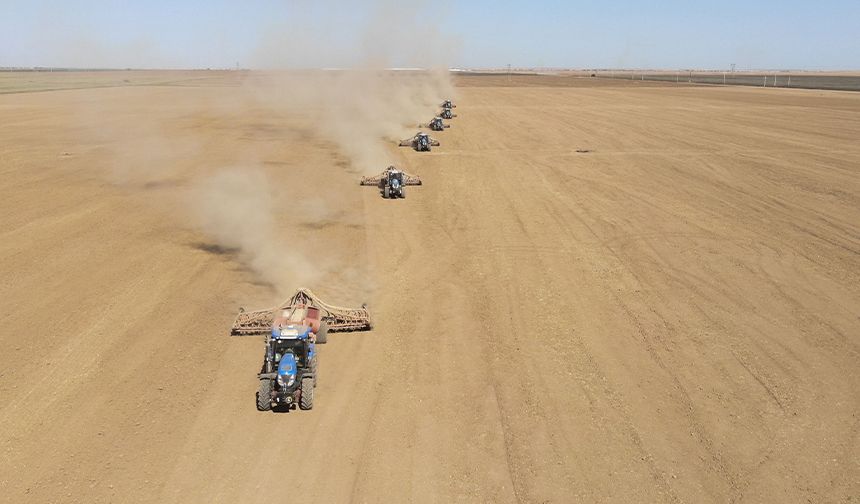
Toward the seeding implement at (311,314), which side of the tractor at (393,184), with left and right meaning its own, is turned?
front

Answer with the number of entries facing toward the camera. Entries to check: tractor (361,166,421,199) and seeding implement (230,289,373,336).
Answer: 2

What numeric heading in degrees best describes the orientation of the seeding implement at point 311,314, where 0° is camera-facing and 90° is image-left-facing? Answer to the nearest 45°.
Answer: approximately 0°

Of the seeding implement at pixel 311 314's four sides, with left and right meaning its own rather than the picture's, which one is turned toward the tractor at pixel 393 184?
back

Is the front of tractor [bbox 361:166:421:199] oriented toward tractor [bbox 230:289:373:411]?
yes

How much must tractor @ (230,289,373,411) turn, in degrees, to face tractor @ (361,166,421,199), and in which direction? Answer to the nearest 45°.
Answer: approximately 180°

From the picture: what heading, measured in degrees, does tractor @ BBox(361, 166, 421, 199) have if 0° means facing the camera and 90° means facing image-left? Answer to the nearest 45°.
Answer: approximately 0°
